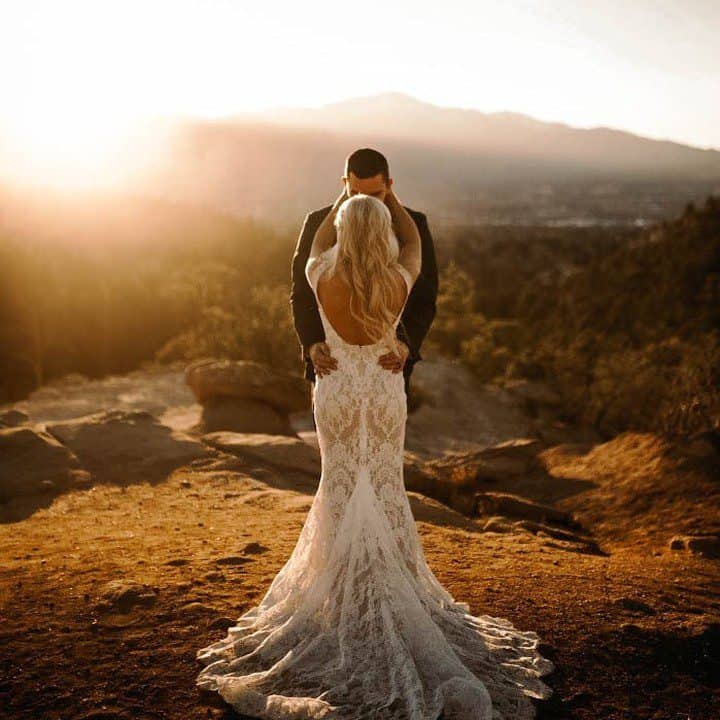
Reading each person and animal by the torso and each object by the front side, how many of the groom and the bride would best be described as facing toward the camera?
1

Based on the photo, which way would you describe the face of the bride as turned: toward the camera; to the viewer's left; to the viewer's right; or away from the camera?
away from the camera

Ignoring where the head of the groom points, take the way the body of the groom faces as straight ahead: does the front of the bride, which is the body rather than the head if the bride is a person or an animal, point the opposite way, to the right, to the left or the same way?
the opposite way

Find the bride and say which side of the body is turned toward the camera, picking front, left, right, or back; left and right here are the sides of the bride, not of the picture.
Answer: back
